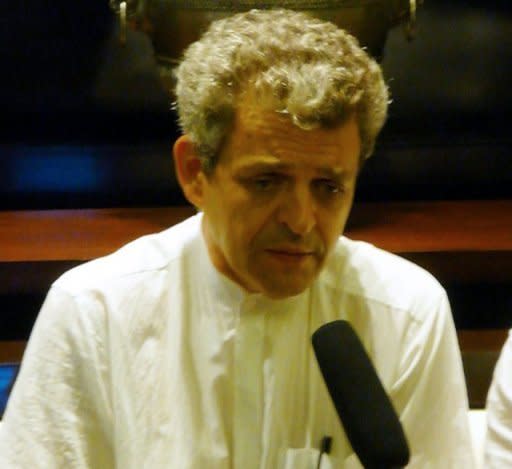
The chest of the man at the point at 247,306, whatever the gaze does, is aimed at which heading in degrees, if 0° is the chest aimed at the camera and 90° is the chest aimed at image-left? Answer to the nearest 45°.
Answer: approximately 0°

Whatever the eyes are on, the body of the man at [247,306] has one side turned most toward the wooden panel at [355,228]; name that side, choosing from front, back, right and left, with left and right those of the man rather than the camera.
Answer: back

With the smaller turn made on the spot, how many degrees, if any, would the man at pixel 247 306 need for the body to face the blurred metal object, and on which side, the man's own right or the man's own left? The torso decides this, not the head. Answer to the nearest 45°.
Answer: approximately 180°
